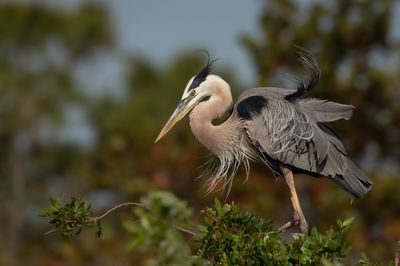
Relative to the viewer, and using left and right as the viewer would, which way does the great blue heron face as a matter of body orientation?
facing to the left of the viewer
